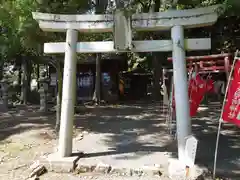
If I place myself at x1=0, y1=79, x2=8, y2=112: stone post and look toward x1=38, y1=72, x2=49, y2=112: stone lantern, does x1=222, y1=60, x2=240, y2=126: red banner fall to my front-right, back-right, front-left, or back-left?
front-right

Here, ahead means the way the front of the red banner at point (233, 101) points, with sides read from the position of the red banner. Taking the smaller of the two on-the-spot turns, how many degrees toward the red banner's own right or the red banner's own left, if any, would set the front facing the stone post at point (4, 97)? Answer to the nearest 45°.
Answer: approximately 135° to the red banner's own right

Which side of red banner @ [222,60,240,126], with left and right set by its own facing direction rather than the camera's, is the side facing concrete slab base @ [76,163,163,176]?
right

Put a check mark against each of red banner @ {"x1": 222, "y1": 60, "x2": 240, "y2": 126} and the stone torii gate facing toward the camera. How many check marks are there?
2

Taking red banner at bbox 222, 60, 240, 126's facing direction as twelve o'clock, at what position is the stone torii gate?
The stone torii gate is roughly at 3 o'clock from the red banner.

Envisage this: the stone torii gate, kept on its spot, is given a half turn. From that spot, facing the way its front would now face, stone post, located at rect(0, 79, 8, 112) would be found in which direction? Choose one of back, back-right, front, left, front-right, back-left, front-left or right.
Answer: front-left

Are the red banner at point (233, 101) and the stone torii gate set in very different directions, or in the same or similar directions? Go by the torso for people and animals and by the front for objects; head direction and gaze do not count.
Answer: same or similar directions

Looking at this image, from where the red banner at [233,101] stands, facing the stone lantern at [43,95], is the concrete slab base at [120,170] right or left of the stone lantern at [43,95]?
left

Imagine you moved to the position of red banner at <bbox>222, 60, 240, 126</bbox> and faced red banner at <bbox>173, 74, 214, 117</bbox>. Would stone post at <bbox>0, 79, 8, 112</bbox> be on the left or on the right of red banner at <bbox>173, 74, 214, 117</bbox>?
left

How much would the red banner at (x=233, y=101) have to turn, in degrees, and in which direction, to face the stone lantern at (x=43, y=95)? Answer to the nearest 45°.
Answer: approximately 135° to its right

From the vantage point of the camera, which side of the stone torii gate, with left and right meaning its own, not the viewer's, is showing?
front

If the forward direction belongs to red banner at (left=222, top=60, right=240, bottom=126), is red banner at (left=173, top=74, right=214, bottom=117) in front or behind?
behind

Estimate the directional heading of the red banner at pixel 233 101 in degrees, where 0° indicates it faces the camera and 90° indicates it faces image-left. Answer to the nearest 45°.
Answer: approximately 0°

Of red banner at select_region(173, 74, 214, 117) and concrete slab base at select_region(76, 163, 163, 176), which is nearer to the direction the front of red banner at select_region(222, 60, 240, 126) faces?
the concrete slab base
